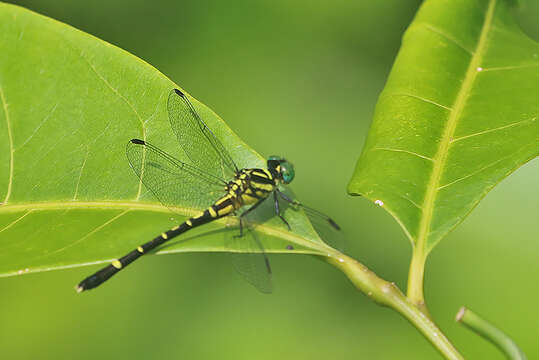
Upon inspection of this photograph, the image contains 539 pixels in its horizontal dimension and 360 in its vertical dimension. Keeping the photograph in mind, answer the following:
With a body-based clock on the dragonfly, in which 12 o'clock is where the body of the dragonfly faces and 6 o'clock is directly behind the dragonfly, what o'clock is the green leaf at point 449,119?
The green leaf is roughly at 1 o'clock from the dragonfly.

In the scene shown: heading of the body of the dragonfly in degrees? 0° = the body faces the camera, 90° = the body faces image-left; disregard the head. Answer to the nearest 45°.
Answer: approximately 270°
